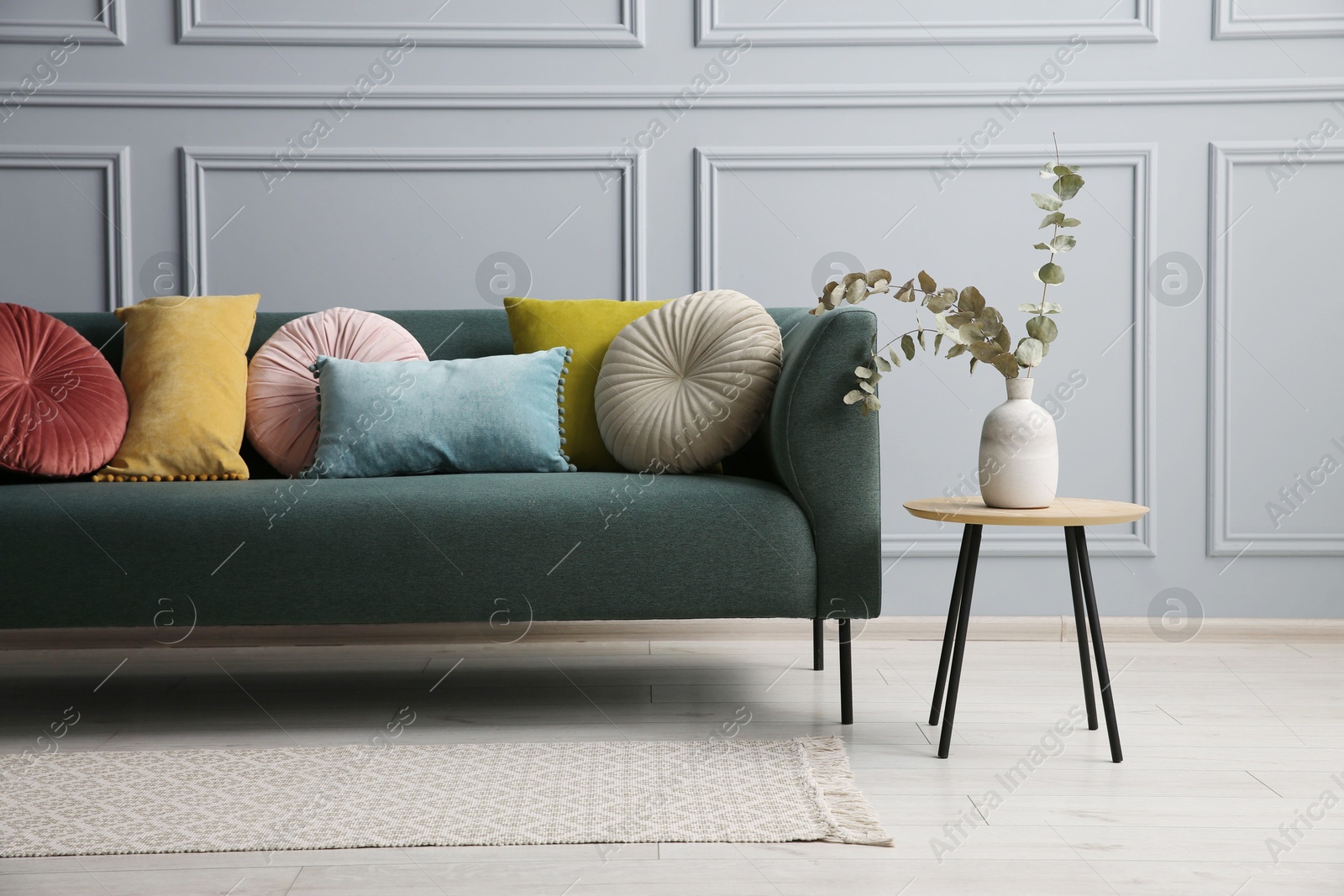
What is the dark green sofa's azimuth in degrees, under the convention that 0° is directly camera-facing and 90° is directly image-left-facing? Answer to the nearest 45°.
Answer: approximately 0°

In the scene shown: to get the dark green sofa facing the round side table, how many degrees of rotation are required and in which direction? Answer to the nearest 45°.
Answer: approximately 90° to its left
